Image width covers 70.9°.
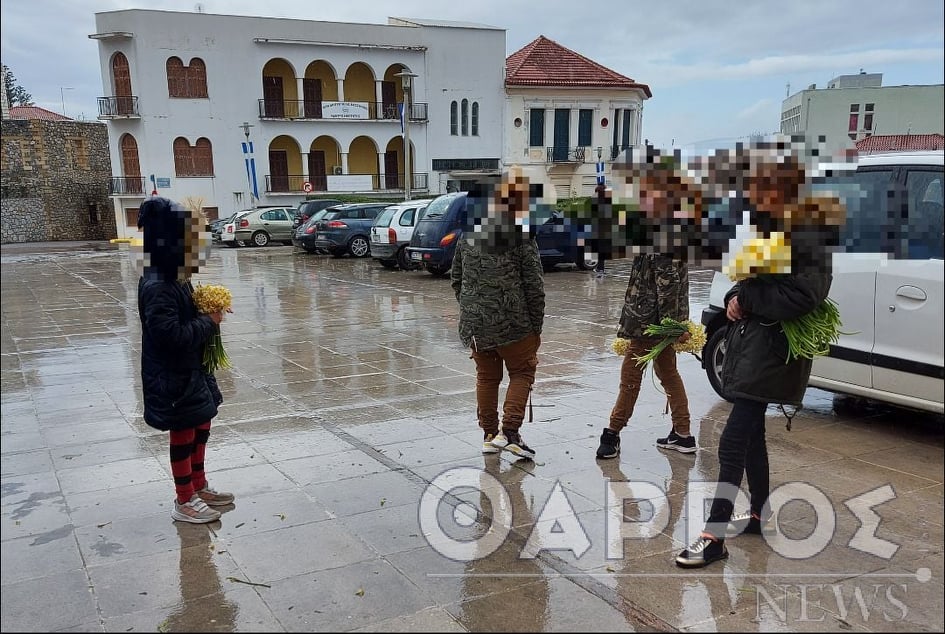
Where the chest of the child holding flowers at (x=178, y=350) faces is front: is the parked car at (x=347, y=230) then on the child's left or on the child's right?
on the child's left

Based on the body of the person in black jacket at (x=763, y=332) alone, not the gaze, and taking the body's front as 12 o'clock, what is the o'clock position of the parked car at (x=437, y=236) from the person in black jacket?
The parked car is roughly at 2 o'clock from the person in black jacket.

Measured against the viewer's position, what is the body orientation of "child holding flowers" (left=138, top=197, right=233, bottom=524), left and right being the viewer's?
facing to the right of the viewer

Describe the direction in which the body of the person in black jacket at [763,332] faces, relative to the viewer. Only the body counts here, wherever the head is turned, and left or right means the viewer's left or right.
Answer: facing to the left of the viewer

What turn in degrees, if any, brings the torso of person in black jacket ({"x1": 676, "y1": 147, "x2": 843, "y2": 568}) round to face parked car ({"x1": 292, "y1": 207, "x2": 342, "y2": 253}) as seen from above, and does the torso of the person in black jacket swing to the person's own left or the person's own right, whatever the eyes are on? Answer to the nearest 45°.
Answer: approximately 45° to the person's own right

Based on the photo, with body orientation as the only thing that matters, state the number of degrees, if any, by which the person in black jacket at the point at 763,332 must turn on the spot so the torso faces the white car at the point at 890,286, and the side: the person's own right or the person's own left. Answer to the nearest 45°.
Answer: approximately 135° to the person's own right

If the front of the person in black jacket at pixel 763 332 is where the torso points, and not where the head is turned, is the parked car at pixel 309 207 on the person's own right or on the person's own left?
on the person's own right

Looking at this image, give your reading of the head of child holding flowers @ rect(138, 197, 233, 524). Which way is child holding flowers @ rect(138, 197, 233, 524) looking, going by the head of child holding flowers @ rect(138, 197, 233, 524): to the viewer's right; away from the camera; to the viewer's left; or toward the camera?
to the viewer's right
